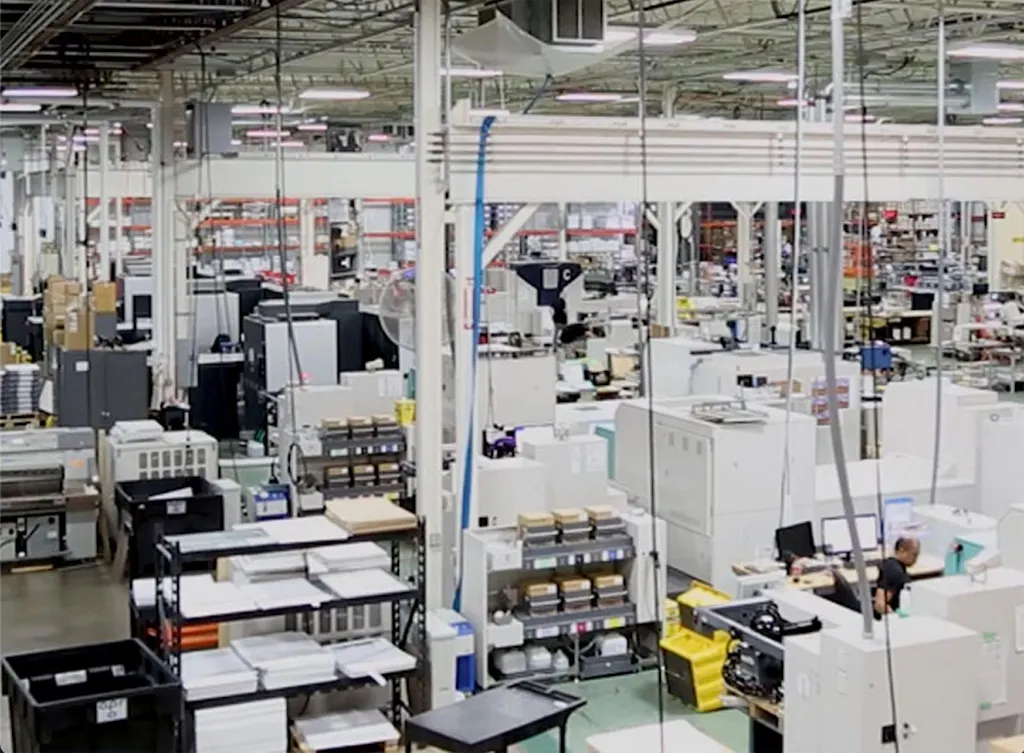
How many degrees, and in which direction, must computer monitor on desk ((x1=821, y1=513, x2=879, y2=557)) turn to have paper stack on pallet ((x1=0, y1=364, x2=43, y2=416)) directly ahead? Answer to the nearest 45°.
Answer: approximately 135° to its right

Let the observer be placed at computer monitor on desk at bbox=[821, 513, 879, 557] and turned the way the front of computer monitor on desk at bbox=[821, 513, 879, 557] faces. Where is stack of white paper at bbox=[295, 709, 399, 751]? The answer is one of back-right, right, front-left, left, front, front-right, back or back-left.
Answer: front-right

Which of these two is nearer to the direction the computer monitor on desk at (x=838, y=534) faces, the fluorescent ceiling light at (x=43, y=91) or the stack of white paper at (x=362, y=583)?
the stack of white paper

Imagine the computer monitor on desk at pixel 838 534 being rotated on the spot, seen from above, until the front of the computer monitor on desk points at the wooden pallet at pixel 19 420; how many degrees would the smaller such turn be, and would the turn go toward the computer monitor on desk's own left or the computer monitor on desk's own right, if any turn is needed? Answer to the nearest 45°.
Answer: approximately 135° to the computer monitor on desk's own right

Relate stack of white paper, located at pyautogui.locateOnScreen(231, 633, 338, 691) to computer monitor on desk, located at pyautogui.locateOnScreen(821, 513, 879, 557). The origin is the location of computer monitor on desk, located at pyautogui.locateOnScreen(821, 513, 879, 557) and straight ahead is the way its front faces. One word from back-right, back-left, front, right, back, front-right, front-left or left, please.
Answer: front-right

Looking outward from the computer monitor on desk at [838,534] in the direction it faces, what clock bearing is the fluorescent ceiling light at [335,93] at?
The fluorescent ceiling light is roughly at 5 o'clock from the computer monitor on desk.

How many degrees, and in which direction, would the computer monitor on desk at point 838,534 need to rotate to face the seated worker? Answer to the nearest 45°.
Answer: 0° — it already faces them

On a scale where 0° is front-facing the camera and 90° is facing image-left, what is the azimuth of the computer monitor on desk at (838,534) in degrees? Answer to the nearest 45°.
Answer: approximately 0°

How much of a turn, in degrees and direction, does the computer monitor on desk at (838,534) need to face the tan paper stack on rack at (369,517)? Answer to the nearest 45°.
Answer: approximately 45° to its right

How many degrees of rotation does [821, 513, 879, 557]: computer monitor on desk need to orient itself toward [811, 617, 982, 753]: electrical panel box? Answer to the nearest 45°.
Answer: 0° — it already faces it

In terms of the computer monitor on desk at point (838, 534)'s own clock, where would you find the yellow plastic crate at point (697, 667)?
The yellow plastic crate is roughly at 1 o'clock from the computer monitor on desk.

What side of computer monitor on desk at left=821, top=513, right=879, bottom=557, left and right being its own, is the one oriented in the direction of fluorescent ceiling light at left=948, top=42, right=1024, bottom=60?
back

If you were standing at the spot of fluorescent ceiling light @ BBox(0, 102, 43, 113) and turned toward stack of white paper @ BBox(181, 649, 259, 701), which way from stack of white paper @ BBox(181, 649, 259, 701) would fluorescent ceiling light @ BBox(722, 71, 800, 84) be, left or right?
left
